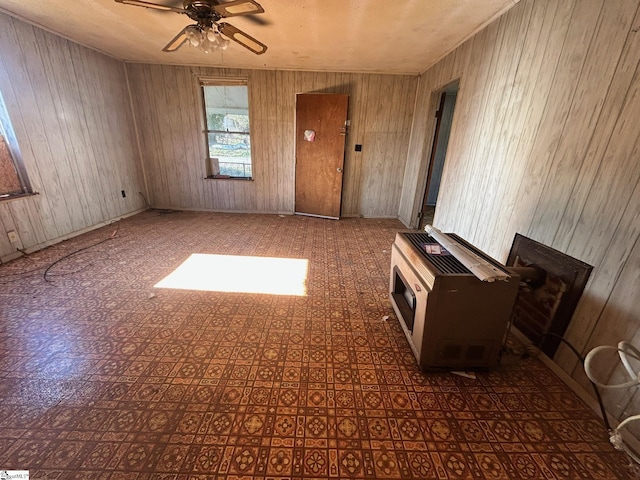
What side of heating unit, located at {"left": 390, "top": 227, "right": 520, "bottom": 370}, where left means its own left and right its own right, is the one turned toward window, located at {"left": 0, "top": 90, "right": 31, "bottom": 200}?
front

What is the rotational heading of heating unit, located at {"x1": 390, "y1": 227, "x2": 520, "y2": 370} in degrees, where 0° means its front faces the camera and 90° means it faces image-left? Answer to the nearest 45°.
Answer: approximately 90°

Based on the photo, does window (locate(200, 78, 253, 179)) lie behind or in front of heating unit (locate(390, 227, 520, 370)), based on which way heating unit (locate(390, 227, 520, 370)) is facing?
in front

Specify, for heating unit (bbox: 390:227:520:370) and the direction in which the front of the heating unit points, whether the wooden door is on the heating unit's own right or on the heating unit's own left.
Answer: on the heating unit's own right

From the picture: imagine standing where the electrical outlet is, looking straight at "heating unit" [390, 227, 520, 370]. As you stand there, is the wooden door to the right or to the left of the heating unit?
left

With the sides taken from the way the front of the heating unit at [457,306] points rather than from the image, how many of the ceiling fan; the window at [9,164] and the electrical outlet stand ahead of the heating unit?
3

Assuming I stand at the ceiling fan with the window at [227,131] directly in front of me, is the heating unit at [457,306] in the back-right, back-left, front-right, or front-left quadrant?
back-right

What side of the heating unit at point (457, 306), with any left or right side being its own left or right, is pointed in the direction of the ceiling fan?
front

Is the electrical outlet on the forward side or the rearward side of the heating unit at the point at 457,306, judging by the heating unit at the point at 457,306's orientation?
on the forward side

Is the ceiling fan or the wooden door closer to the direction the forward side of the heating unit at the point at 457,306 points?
the ceiling fan
